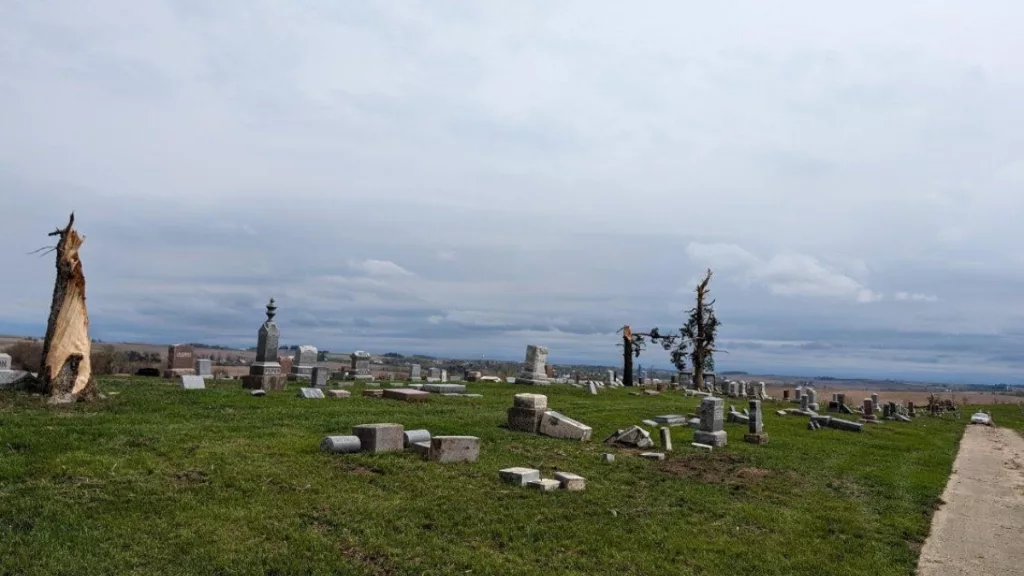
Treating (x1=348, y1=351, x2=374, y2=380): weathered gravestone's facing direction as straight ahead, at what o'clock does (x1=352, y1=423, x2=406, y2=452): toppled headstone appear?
The toppled headstone is roughly at 12 o'clock from the weathered gravestone.

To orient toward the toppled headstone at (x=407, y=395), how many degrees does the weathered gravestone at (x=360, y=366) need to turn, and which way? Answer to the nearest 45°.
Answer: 0° — it already faces it

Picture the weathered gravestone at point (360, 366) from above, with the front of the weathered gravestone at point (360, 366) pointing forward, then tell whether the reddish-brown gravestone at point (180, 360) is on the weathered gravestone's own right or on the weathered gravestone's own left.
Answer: on the weathered gravestone's own right

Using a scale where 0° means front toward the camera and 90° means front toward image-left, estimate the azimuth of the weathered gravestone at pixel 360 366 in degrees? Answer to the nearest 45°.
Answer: approximately 0°

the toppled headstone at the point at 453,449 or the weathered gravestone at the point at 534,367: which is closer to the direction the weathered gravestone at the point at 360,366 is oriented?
the toppled headstone

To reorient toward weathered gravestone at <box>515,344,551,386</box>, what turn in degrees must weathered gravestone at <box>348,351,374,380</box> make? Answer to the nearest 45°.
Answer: approximately 90° to its left

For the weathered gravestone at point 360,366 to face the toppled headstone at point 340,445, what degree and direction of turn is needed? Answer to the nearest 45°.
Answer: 0° — it already faces it
